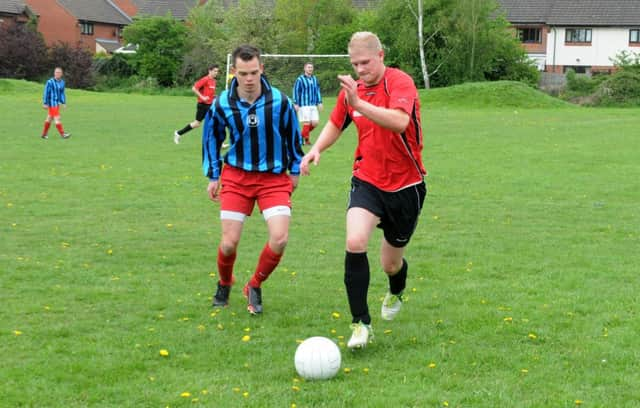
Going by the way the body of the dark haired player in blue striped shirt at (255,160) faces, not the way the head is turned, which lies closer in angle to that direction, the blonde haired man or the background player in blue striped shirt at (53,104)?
the blonde haired man

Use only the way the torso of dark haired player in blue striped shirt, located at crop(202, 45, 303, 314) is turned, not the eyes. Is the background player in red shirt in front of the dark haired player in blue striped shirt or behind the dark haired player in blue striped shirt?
behind

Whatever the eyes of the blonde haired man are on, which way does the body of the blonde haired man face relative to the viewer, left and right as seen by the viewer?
facing the viewer and to the left of the viewer

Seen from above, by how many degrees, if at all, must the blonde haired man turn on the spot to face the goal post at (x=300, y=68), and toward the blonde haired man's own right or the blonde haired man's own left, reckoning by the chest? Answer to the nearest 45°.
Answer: approximately 135° to the blonde haired man's own right

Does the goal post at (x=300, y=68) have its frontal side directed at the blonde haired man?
yes

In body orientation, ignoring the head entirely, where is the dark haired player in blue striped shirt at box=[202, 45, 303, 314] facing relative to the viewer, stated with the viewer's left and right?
facing the viewer

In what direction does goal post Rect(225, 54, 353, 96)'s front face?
toward the camera

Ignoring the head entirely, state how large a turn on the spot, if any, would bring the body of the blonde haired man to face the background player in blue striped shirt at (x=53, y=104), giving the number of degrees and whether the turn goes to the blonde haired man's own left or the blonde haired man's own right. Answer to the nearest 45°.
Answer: approximately 90° to the blonde haired man's own right

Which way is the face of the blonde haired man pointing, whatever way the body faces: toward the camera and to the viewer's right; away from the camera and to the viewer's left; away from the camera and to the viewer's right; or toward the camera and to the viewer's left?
toward the camera and to the viewer's left

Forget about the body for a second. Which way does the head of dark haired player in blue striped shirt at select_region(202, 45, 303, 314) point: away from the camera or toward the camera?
toward the camera

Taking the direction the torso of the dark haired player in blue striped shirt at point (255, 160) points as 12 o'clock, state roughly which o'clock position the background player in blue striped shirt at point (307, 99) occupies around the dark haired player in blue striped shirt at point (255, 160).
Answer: the background player in blue striped shirt at point (307, 99) is roughly at 6 o'clock from the dark haired player in blue striped shirt at point (255, 160).

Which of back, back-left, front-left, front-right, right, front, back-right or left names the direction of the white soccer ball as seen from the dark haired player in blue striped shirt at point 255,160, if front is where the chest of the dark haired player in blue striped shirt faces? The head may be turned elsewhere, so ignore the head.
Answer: front

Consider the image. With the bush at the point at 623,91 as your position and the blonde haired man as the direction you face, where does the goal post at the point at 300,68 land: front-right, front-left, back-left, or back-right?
front-right
